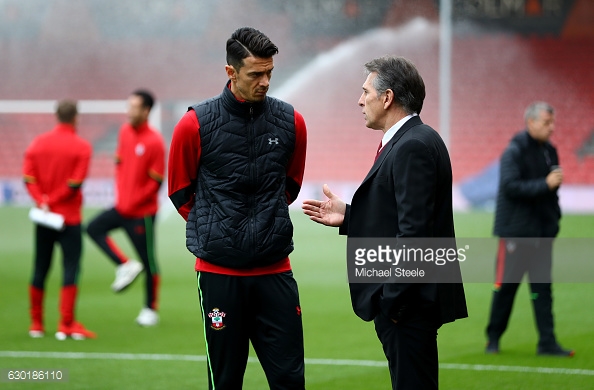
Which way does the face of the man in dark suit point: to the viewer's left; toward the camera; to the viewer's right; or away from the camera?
to the viewer's left

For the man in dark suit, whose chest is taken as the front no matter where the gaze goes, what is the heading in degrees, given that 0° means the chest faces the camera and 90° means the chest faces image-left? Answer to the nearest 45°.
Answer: approximately 90°

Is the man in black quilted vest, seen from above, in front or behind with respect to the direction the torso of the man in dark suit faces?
in front

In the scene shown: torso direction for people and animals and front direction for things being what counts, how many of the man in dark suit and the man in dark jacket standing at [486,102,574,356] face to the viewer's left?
1

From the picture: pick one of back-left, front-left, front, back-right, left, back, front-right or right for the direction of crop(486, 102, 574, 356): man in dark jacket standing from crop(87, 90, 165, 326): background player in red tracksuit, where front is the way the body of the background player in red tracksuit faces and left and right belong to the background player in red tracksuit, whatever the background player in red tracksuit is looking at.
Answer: left

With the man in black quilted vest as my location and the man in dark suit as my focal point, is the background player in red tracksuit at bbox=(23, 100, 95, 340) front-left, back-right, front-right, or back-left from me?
back-left

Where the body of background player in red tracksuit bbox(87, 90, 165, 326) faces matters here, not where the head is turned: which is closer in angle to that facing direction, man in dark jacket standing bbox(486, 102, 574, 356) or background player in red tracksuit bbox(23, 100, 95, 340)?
the background player in red tracksuit

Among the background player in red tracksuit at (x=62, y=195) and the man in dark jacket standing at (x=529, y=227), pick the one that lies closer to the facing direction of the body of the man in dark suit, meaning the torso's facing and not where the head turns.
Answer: the background player in red tracksuit

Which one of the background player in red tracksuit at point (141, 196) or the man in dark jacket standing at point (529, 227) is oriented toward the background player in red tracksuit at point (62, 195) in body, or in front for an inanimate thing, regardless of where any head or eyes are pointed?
the background player in red tracksuit at point (141, 196)

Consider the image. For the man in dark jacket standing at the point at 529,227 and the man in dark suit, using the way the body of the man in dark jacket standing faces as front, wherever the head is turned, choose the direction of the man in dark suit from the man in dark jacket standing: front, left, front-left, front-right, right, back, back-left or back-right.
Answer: front-right

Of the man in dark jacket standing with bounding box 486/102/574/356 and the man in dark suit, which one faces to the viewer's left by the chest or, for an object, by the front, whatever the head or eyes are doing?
the man in dark suit

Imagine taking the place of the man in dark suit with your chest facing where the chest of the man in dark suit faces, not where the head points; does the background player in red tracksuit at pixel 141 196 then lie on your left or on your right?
on your right
